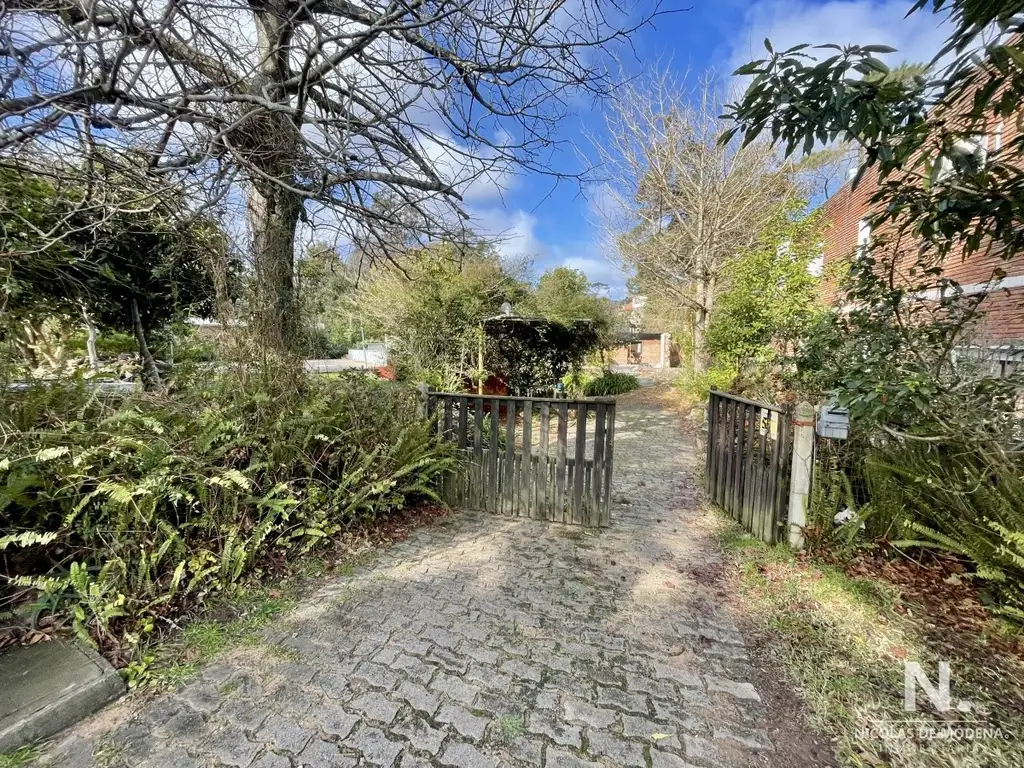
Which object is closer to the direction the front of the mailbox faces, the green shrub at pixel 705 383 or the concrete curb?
the concrete curb

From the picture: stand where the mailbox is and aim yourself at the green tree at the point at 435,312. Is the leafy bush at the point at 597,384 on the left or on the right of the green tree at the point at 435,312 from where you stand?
right

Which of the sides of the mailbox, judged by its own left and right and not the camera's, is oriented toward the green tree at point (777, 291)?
back

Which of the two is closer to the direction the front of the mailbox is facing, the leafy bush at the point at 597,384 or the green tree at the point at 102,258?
the green tree

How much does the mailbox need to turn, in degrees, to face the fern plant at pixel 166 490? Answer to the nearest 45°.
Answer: approximately 45° to its right

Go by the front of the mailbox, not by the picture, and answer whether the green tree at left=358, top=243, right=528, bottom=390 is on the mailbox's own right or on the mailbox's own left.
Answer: on the mailbox's own right

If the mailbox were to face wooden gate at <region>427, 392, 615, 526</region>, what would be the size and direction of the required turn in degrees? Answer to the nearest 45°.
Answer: approximately 90° to its right

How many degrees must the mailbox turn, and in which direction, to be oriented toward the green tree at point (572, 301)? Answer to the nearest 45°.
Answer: approximately 135° to its right

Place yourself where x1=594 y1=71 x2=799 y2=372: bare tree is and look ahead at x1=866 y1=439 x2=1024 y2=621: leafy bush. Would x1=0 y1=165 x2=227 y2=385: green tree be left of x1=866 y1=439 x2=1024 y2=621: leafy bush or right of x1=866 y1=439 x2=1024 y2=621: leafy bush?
right

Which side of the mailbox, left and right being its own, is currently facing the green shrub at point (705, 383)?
back

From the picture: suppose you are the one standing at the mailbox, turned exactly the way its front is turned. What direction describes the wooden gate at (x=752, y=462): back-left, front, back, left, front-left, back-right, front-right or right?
back-right

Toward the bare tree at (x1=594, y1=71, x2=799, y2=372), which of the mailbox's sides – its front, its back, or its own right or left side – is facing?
back

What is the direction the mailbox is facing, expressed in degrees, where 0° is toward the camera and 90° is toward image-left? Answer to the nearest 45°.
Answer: approximately 0°

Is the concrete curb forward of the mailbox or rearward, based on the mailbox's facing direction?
forward
